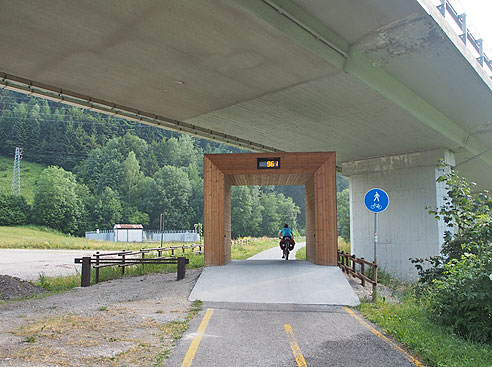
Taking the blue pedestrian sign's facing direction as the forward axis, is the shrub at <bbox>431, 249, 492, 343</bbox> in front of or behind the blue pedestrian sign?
in front

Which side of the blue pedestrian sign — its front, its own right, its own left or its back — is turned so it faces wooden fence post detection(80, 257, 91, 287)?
right

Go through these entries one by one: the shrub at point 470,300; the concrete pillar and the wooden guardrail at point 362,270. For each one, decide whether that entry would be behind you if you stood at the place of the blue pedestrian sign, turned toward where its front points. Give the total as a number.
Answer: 2

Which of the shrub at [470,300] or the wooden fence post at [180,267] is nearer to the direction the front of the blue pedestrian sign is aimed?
the shrub

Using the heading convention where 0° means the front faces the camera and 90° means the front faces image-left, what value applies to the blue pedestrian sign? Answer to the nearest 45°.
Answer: approximately 0°

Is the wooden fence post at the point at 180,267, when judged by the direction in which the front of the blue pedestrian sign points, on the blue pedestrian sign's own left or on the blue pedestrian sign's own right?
on the blue pedestrian sign's own right

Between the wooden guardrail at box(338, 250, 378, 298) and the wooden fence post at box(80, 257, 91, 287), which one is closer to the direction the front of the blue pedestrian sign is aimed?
the wooden fence post

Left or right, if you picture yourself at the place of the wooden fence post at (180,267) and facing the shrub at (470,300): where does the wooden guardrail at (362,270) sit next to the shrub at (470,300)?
left

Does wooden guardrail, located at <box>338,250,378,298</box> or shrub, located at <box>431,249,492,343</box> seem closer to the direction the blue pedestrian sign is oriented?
the shrub

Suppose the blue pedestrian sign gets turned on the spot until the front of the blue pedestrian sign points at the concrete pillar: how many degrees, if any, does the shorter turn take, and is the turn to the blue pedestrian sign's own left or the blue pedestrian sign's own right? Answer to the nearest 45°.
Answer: approximately 180°

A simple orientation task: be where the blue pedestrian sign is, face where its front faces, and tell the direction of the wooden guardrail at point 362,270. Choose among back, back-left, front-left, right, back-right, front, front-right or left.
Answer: back
